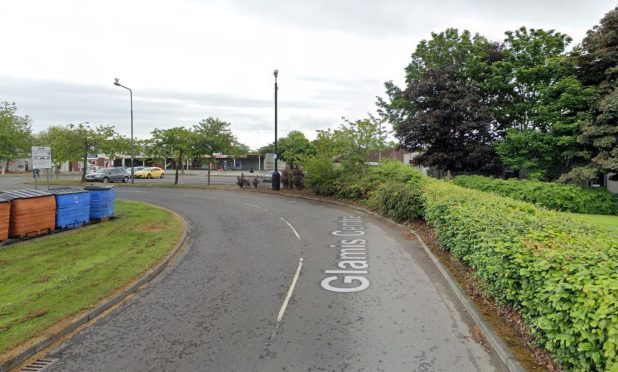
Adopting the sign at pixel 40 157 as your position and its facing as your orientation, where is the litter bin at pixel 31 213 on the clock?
The litter bin is roughly at 12 o'clock from the sign.

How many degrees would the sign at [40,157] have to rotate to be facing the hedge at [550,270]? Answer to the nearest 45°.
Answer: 0° — it already faces it

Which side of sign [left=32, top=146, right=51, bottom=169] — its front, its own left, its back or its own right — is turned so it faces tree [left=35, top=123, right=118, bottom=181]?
back

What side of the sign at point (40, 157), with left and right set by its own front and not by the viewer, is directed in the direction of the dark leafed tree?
left

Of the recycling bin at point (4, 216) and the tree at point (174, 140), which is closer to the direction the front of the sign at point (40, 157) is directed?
the recycling bin

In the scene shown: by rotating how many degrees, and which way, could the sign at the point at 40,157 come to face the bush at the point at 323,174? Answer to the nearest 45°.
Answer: approximately 90° to its left

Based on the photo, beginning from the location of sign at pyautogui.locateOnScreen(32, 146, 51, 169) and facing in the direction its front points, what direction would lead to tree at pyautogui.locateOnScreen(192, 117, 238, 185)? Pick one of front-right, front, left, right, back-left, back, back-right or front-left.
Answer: back-left

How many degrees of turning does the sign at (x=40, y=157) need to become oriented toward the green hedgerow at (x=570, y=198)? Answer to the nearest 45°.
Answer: approximately 45° to its left

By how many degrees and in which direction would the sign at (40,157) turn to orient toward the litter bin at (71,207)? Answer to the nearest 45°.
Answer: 0° — it already faces it

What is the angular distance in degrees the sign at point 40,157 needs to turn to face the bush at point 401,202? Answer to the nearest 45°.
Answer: approximately 45° to its left

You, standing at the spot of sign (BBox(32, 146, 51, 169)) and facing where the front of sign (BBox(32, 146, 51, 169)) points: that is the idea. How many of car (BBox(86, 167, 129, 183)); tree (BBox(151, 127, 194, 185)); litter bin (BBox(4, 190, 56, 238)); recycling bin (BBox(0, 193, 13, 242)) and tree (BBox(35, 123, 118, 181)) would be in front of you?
2

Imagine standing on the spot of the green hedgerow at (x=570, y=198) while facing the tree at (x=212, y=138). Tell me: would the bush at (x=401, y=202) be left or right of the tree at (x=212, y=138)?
left

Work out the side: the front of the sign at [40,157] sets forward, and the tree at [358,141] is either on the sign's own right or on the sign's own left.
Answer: on the sign's own left

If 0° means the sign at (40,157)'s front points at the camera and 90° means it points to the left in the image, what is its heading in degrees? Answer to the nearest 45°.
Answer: approximately 0°
